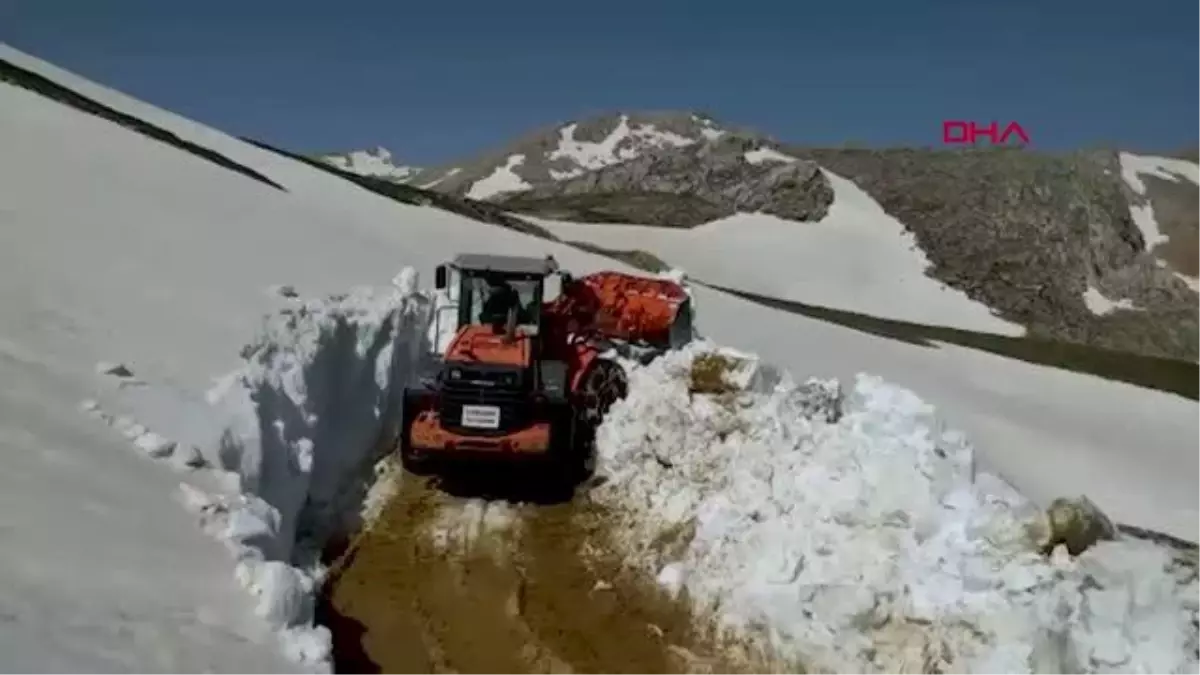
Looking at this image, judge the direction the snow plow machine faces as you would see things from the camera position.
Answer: facing away from the viewer and to the right of the viewer

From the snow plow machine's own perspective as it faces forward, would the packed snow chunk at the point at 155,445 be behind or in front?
behind

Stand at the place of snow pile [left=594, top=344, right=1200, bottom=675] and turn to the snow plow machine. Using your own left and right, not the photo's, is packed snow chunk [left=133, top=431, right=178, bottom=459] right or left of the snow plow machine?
left

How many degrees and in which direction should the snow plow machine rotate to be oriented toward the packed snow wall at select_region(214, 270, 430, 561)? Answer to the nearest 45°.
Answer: approximately 135° to its left

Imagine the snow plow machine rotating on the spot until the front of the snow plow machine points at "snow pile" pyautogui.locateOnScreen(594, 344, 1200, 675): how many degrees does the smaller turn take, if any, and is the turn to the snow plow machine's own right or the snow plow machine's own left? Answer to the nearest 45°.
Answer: approximately 90° to the snow plow machine's own right
